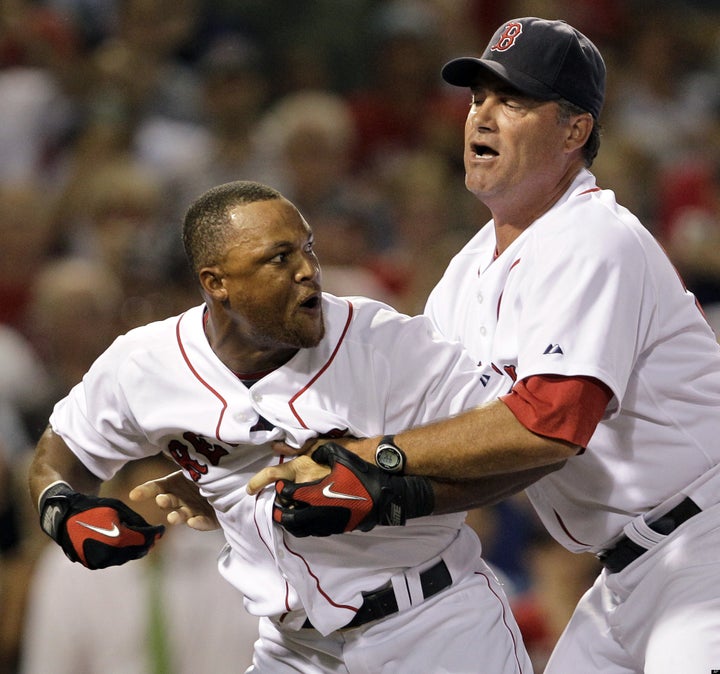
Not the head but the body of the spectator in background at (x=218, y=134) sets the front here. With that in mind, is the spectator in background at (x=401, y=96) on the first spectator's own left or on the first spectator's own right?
on the first spectator's own left

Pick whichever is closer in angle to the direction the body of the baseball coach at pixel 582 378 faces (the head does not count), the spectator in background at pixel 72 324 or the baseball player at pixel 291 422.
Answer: the baseball player

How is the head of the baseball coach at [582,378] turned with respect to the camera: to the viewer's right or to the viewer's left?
to the viewer's left

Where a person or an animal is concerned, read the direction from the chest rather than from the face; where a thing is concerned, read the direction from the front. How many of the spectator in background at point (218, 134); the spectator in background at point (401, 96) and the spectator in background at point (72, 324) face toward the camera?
3

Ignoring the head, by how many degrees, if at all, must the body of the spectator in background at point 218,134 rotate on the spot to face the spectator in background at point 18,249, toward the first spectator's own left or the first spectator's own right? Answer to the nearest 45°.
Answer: approximately 45° to the first spectator's own right

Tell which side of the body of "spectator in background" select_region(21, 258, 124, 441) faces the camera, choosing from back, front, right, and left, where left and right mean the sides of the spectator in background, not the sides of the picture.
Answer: front

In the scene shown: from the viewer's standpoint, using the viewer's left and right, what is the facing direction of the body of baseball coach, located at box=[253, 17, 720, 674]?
facing the viewer and to the left of the viewer

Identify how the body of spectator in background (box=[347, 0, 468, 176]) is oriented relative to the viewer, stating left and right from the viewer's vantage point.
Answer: facing the viewer

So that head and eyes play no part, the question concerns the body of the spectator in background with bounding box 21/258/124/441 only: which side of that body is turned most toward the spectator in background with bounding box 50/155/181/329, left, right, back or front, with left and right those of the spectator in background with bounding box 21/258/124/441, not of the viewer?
back
